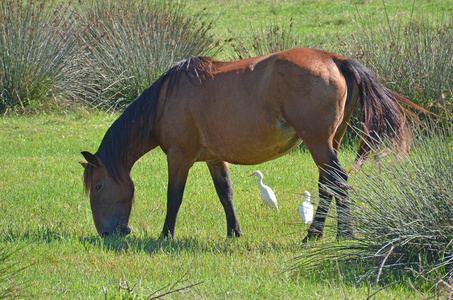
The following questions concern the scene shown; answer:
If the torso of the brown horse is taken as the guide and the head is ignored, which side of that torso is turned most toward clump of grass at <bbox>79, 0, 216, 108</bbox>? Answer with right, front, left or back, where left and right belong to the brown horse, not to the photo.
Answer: right

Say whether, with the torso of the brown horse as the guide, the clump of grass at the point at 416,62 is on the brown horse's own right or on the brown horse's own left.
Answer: on the brown horse's own right

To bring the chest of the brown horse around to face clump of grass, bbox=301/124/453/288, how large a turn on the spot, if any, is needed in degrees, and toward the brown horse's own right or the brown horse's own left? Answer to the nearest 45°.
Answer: approximately 135° to the brown horse's own left

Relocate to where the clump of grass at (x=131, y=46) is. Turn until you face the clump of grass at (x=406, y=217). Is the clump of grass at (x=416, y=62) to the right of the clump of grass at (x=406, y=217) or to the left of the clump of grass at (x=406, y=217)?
left

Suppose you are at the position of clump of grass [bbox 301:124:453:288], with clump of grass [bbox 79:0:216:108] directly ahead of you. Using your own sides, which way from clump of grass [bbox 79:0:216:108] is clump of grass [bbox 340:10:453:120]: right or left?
right

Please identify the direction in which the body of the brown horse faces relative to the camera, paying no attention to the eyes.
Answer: to the viewer's left

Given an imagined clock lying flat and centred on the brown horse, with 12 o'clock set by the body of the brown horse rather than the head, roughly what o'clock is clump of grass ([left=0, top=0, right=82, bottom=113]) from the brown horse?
The clump of grass is roughly at 2 o'clock from the brown horse.
